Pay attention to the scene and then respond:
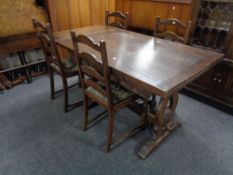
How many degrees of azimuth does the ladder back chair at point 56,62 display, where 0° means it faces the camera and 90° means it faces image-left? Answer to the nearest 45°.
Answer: approximately 225°

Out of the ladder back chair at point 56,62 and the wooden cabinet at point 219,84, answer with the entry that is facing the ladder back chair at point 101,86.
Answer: the wooden cabinet

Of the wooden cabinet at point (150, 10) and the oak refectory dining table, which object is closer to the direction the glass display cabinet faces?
the oak refectory dining table

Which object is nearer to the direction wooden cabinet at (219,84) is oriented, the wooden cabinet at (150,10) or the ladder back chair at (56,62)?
the ladder back chair

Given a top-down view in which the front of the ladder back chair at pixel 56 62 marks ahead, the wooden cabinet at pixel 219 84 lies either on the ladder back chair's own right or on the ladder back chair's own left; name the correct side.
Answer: on the ladder back chair's own right

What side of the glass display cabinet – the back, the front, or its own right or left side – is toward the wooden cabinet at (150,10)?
right

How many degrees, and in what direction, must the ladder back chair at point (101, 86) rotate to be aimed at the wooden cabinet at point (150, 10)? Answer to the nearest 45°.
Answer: approximately 45° to its left

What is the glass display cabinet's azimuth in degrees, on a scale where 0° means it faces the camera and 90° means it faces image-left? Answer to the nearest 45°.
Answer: approximately 45°

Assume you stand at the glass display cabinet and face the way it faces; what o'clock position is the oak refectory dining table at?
The oak refectory dining table is roughly at 11 o'clock from the glass display cabinet.

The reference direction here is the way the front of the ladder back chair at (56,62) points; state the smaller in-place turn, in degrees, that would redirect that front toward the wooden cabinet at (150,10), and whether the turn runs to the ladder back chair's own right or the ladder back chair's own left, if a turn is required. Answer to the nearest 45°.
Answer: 0° — it already faces it

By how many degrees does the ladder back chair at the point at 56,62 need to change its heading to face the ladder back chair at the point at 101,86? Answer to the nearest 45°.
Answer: approximately 90° to its right

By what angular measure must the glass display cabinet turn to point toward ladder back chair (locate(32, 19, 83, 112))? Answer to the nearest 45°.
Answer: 0° — it already faces it

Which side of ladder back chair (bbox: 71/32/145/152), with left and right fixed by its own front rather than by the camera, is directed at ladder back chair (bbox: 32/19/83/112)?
left
